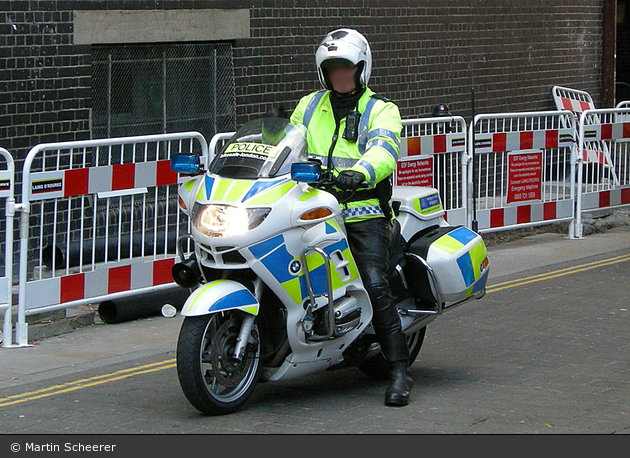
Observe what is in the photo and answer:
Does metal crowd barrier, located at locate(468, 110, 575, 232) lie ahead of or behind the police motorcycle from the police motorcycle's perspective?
behind

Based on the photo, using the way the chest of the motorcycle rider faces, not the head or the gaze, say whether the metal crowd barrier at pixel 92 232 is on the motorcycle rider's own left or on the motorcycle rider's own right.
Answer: on the motorcycle rider's own right

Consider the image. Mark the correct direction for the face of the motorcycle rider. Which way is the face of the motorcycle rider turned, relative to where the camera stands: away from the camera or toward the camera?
toward the camera

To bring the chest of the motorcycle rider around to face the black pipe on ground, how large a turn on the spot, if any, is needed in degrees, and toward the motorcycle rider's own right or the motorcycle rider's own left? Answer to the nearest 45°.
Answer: approximately 90° to the motorcycle rider's own right

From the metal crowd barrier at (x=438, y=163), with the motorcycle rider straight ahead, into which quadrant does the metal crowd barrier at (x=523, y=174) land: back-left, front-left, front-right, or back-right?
back-left

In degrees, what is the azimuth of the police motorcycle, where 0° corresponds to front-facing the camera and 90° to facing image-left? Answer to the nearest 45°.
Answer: approximately 45°

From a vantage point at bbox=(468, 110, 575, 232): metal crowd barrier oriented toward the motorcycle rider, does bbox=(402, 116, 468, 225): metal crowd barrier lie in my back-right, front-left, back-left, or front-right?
front-right

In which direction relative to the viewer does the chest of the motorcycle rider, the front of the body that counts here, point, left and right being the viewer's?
facing the viewer and to the left of the viewer
